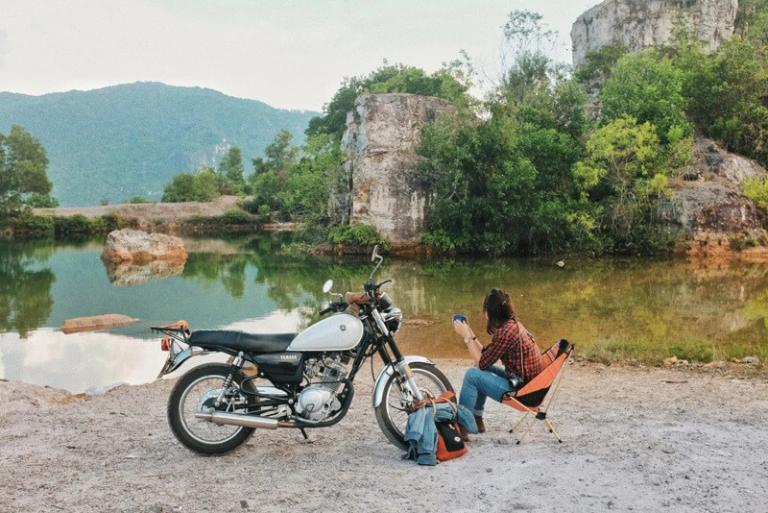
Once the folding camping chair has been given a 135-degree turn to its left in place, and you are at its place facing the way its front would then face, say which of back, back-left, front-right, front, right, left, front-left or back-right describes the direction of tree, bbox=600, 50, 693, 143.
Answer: back-left

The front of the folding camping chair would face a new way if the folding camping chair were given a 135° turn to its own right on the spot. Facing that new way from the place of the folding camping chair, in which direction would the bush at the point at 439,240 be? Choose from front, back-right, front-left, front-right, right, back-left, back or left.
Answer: front-left

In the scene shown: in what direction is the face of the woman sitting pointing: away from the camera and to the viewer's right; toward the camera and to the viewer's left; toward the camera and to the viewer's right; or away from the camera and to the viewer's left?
away from the camera and to the viewer's left

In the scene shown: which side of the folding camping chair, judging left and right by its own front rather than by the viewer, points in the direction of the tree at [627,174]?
right

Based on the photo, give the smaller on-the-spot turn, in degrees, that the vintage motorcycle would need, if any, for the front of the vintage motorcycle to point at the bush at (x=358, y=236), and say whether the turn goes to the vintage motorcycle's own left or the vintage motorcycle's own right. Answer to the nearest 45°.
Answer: approximately 90° to the vintage motorcycle's own left

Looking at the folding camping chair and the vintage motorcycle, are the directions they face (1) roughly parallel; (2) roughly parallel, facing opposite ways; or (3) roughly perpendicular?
roughly parallel, facing opposite ways

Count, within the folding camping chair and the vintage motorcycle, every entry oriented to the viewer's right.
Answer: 1

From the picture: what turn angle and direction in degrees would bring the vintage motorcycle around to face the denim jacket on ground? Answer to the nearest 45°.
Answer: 0° — it already faces it

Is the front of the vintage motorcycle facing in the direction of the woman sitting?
yes

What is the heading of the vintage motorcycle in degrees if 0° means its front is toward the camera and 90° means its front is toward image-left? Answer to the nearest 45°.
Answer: approximately 270°

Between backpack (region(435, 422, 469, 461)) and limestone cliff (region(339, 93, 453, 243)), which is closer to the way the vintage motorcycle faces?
the backpack

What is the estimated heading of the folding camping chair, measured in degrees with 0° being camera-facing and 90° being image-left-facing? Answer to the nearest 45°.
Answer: approximately 90°

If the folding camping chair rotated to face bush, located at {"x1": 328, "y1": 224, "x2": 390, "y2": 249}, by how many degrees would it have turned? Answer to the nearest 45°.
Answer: approximately 90° to its right

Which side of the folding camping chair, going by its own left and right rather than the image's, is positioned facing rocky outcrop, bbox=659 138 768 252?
right
